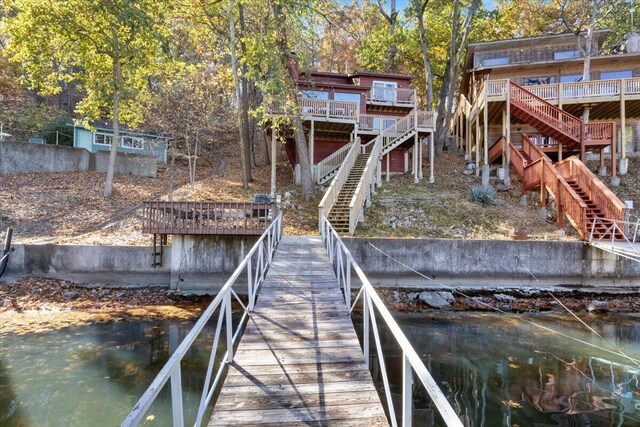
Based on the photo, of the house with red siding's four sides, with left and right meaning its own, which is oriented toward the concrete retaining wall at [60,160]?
right

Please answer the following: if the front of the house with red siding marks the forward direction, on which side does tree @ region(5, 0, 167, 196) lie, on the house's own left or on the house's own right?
on the house's own right

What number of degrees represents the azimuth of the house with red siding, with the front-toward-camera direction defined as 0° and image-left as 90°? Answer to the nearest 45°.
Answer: approximately 0°

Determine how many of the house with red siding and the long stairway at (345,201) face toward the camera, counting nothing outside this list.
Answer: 2

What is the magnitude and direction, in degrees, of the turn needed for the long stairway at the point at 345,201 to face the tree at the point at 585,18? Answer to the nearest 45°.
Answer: approximately 135° to its left

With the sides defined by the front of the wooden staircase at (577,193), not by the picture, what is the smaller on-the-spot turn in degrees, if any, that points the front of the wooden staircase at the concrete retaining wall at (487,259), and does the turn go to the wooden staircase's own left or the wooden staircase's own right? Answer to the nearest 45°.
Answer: approximately 90° to the wooden staircase's own right

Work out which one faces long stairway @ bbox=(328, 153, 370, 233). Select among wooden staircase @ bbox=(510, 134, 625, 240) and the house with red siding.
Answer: the house with red siding

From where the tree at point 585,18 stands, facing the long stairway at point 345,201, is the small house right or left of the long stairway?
right

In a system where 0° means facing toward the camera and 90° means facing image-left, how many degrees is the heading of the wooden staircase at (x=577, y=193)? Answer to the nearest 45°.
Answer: approximately 315°

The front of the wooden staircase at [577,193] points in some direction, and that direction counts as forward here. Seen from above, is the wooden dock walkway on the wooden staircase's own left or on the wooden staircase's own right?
on the wooden staircase's own right
